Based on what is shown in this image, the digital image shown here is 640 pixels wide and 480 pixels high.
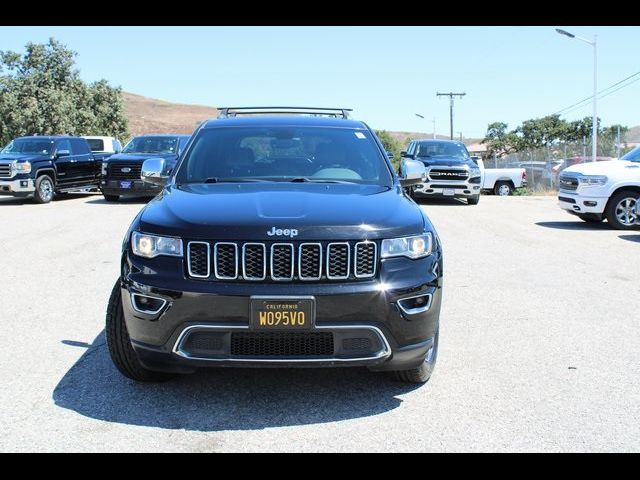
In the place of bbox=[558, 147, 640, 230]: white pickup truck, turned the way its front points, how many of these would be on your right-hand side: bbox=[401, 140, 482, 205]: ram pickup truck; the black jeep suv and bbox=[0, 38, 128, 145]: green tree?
2

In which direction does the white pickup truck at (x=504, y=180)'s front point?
to the viewer's left

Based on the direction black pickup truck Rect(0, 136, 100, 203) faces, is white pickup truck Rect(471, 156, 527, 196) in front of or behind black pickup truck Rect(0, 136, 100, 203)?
behind

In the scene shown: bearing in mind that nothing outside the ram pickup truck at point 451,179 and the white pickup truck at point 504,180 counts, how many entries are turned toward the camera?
1

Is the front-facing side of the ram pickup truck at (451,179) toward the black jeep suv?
yes

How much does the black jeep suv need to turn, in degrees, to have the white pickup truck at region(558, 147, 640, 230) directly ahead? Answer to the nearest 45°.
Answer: approximately 135° to its left

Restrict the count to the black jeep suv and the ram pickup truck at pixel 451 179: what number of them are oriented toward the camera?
2

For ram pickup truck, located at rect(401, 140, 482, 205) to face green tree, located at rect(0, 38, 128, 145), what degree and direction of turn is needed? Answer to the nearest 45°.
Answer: approximately 135° to its right

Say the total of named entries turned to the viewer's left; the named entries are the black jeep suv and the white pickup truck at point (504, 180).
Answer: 1
